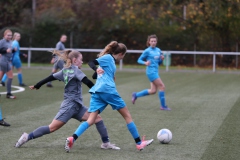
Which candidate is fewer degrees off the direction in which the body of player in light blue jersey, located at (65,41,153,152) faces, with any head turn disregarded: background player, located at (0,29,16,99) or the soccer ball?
the soccer ball

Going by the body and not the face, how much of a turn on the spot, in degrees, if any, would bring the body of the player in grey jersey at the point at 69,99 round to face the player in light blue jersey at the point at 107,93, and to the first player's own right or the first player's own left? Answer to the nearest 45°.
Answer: approximately 45° to the first player's own right

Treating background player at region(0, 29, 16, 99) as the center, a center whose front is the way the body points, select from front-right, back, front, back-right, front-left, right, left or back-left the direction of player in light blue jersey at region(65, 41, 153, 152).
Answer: front-right

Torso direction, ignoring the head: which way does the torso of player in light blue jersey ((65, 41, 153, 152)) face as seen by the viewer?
to the viewer's right

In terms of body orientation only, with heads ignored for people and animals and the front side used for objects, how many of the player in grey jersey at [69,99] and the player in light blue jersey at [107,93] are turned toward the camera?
0

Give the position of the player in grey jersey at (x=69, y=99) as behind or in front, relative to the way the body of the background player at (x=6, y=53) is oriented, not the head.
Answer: in front

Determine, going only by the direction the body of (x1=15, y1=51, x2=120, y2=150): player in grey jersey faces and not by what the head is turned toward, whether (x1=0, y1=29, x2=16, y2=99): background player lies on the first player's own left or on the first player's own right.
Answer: on the first player's own left

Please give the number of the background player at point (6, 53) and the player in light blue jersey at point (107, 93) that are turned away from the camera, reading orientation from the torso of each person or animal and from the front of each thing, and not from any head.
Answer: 0

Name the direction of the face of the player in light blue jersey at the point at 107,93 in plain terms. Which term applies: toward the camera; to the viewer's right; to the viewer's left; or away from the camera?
to the viewer's right
